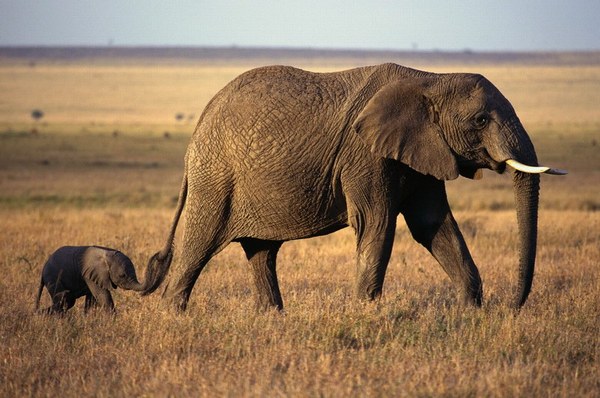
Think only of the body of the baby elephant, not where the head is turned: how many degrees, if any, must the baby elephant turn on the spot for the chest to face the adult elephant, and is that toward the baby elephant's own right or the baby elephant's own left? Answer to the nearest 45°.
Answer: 0° — it already faces it

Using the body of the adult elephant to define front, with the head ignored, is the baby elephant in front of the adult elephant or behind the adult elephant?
behind

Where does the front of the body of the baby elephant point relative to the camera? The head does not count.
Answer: to the viewer's right

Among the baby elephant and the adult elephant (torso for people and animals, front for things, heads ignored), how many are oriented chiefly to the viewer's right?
2

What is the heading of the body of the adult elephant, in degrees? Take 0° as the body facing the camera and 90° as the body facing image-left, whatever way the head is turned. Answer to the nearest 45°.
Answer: approximately 270°
